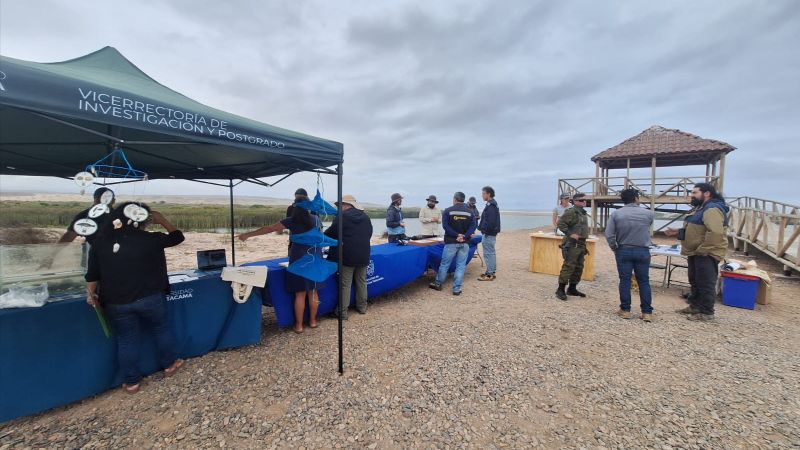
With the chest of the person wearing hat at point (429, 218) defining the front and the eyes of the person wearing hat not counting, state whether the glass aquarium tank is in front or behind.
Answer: in front

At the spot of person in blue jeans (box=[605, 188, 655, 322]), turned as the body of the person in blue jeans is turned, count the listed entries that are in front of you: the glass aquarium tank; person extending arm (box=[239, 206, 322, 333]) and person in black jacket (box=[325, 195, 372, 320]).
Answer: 0

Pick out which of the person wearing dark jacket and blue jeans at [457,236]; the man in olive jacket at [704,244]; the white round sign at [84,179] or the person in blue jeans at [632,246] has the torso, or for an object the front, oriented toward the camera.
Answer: the white round sign

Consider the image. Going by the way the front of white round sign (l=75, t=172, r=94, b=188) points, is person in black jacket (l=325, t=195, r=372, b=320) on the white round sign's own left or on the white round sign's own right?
on the white round sign's own left

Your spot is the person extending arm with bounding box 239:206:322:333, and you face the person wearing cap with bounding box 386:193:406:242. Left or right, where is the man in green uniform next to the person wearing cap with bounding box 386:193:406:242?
right

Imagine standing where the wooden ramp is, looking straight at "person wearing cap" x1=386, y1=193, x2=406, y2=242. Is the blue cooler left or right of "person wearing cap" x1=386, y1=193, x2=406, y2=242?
left

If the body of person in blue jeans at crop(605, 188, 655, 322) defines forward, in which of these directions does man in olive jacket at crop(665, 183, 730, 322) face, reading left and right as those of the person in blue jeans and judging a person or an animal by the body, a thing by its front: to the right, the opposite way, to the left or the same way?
to the left

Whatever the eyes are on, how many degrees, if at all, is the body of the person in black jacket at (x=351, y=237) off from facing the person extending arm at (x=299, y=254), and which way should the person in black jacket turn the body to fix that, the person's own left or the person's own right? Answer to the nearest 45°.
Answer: approximately 90° to the person's own left

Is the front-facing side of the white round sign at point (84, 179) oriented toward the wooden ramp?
no

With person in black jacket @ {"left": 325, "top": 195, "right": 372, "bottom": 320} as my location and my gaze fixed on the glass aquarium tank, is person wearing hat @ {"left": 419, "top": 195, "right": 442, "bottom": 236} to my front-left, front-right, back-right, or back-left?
back-right

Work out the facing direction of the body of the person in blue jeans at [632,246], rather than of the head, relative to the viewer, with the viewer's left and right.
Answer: facing away from the viewer

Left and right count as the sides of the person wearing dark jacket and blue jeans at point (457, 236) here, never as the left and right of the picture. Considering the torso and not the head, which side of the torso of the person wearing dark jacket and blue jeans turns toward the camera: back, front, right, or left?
back

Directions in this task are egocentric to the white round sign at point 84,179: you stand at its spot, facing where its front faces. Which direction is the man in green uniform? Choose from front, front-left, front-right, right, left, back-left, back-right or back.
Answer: left

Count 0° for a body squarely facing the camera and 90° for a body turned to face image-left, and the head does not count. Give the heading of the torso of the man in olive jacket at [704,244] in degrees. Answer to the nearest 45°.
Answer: approximately 90°

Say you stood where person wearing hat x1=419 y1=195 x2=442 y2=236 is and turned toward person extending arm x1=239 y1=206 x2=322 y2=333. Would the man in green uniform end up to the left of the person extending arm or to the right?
left

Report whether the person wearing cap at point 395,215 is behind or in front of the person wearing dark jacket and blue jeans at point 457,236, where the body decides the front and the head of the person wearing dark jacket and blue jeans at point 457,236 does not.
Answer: in front

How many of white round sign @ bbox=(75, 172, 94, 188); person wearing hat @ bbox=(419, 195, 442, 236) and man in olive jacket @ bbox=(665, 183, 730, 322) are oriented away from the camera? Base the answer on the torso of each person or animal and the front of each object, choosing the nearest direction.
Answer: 0

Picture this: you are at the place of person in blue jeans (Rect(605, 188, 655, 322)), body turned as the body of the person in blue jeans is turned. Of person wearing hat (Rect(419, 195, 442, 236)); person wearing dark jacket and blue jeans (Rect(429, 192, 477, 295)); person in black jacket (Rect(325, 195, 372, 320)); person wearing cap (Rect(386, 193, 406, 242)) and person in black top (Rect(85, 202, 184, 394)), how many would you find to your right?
0

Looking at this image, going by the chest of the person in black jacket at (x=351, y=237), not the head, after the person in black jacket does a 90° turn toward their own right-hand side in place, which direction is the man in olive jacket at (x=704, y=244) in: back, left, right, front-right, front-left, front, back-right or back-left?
front-right

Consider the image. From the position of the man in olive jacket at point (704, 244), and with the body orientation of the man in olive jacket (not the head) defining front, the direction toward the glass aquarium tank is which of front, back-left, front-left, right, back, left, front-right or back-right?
front-left

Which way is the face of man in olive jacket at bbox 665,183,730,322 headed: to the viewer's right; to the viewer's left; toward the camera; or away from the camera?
to the viewer's left

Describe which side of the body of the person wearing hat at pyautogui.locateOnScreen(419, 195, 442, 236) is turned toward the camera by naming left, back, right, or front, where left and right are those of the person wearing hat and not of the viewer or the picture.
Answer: front

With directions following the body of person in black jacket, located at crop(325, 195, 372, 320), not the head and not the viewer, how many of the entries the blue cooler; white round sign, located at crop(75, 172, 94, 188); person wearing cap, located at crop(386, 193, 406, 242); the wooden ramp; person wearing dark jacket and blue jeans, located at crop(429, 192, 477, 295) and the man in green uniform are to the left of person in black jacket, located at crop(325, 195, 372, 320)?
1
